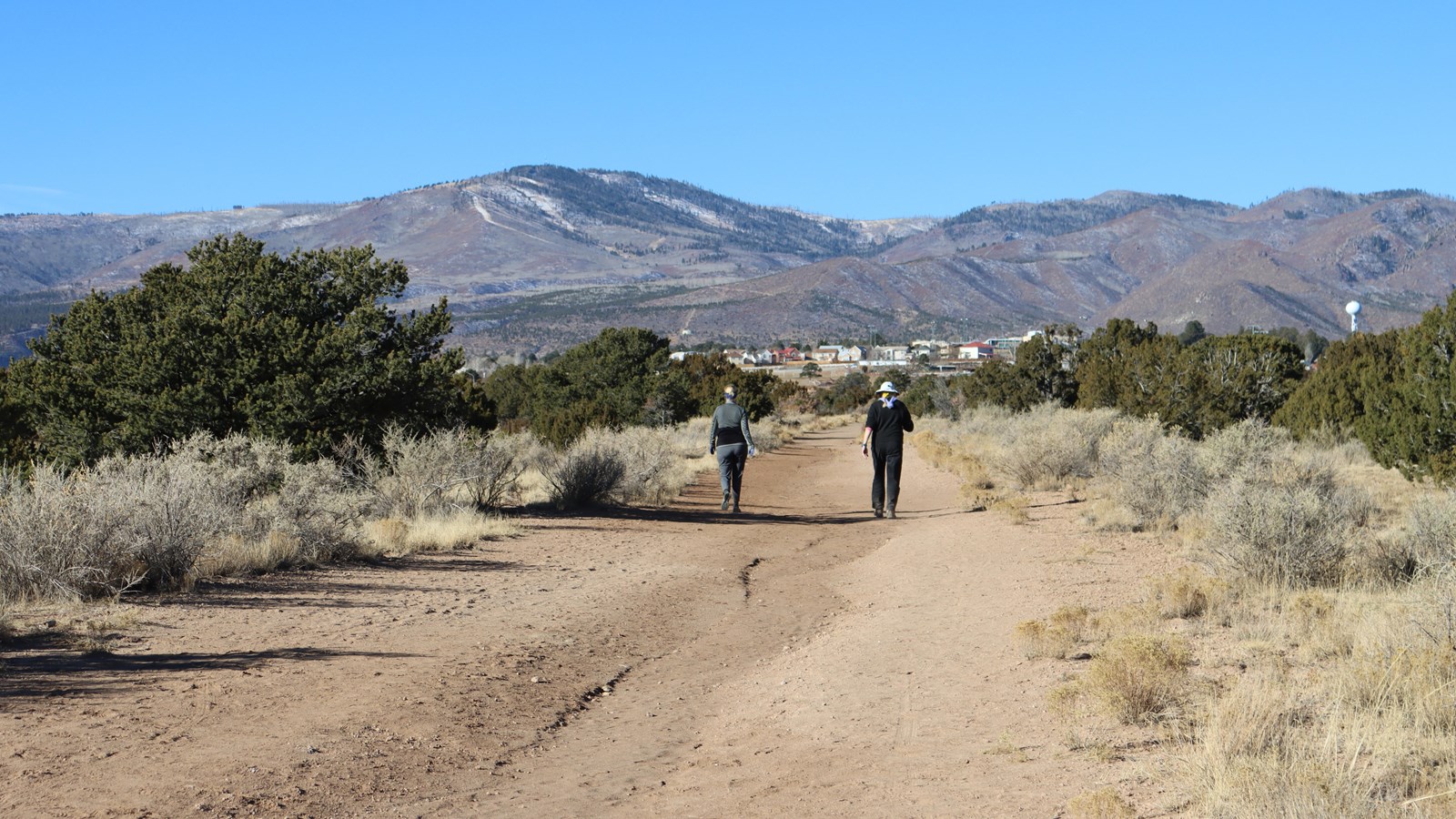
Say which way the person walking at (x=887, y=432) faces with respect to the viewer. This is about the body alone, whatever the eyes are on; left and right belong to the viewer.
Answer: facing away from the viewer

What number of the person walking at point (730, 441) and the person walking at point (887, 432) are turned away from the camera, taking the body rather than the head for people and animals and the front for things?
2

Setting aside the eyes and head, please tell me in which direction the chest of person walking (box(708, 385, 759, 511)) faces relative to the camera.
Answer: away from the camera

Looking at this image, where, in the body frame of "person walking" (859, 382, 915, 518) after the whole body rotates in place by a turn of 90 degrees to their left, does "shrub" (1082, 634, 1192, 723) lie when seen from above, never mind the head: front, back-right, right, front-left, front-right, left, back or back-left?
left

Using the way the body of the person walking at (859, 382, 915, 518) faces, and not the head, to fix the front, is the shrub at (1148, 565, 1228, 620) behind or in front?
behind

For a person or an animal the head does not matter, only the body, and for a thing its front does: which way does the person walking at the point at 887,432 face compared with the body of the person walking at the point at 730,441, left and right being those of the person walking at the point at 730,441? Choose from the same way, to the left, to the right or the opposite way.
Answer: the same way

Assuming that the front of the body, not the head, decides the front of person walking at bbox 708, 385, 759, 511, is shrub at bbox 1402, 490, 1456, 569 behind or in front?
behind

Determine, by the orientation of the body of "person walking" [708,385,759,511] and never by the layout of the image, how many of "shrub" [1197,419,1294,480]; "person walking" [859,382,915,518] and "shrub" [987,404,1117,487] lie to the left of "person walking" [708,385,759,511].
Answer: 0

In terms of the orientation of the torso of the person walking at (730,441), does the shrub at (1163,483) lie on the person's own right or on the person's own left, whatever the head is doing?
on the person's own right

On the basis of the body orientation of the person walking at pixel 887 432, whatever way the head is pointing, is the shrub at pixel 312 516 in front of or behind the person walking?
behind

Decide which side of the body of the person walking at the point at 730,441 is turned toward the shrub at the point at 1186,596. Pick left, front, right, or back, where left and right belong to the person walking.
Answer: back

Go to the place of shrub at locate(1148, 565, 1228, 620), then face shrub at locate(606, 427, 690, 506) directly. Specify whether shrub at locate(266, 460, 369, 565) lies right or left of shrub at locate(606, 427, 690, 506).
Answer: left

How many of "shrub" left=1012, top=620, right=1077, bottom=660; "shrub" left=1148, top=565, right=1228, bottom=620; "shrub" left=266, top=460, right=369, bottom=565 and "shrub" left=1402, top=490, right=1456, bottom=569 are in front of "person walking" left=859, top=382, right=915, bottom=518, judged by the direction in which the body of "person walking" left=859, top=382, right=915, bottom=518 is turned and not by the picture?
0

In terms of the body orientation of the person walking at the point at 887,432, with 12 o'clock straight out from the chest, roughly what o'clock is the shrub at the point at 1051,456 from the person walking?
The shrub is roughly at 1 o'clock from the person walking.

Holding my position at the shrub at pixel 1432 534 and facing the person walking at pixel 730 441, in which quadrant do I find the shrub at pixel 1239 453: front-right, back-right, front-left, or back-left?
front-right

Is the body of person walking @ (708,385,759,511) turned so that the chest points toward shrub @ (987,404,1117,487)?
no
